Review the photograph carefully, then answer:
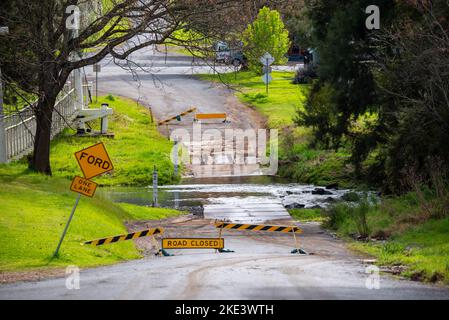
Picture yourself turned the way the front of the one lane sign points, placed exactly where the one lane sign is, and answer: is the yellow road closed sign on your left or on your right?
on your left

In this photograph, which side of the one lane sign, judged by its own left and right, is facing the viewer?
front

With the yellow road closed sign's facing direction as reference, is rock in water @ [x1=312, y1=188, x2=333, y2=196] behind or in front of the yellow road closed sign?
behind

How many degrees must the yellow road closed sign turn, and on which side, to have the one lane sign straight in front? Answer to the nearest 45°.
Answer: approximately 45° to its right

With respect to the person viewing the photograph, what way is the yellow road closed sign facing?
facing the viewer

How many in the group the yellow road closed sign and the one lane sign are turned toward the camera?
2

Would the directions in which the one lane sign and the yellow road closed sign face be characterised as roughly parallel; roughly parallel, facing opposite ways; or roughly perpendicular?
roughly parallel

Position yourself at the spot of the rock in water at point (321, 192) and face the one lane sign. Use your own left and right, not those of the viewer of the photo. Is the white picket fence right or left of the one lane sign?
right

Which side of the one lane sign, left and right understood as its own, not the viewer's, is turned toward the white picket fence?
back

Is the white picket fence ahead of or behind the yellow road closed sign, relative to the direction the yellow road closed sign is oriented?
behind

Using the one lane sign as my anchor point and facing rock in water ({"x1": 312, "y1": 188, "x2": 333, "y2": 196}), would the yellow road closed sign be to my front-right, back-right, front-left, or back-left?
front-right
